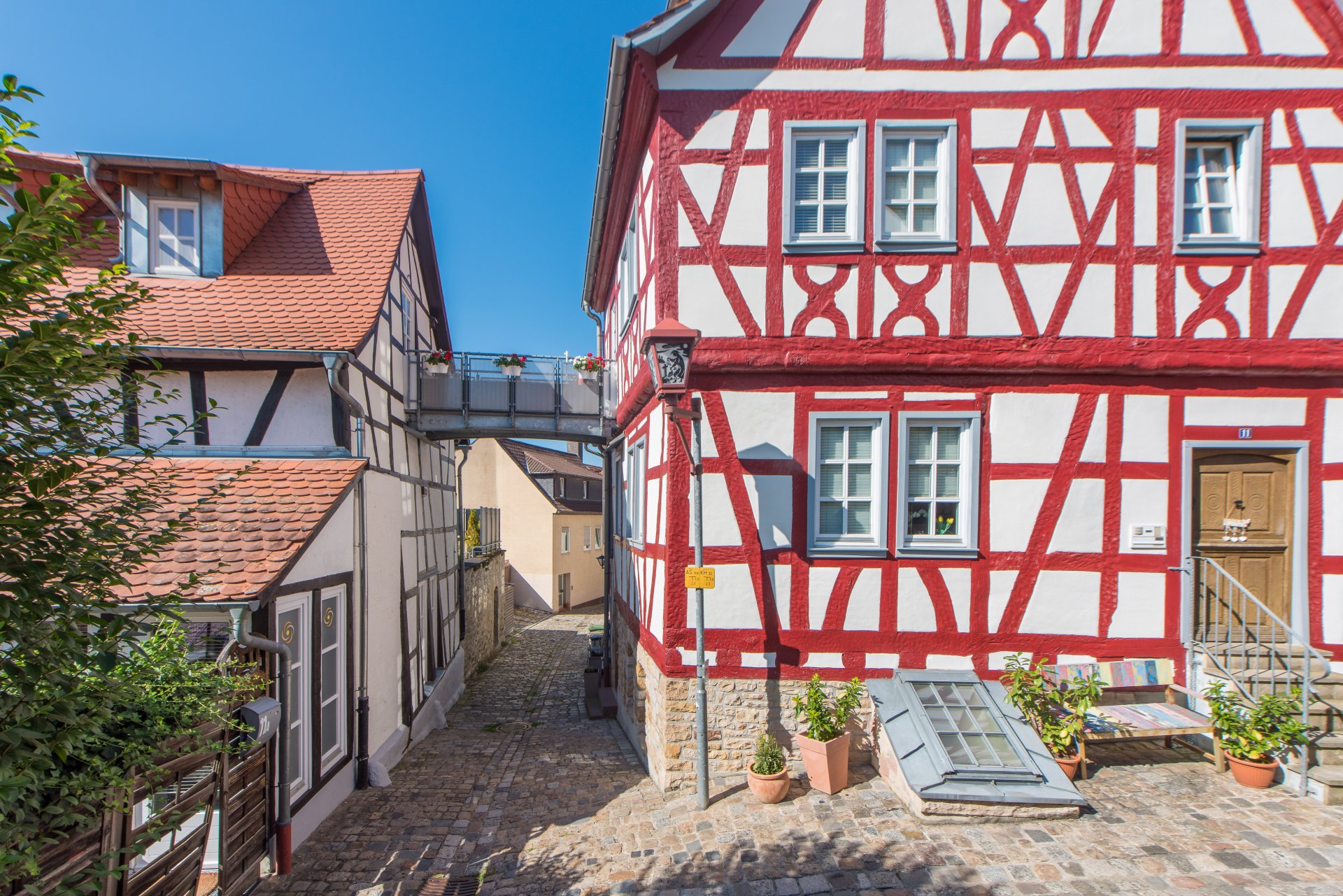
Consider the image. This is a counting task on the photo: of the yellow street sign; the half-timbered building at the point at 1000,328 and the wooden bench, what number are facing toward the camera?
3

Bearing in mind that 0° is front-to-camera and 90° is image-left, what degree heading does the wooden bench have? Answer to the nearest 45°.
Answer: approximately 0°

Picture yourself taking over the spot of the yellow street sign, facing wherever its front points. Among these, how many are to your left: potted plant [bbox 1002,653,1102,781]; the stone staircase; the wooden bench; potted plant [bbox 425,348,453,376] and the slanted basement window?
4

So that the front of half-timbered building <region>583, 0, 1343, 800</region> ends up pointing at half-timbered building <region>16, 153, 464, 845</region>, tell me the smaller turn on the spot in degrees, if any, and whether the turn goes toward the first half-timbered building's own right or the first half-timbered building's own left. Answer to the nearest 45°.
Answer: approximately 90° to the first half-timbered building's own right

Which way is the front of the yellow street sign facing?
toward the camera

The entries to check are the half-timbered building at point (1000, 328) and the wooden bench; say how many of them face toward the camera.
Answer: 2

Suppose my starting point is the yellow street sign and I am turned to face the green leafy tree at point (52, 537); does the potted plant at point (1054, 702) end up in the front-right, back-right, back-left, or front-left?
back-left

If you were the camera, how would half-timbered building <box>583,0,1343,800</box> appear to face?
facing the viewer

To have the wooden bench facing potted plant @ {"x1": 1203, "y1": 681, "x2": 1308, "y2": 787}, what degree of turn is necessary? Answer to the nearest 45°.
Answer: approximately 90° to its left

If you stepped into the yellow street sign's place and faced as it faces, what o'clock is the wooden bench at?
The wooden bench is roughly at 9 o'clock from the yellow street sign.

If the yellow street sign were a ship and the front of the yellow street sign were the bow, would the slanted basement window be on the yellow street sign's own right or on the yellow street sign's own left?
on the yellow street sign's own left

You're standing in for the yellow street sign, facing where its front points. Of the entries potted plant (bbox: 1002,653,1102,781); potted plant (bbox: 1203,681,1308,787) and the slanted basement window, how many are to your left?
3
